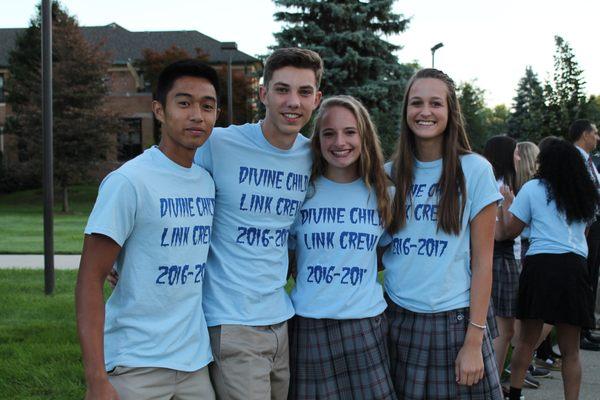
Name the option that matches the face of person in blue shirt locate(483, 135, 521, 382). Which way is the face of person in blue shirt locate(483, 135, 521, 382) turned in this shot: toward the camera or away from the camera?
away from the camera

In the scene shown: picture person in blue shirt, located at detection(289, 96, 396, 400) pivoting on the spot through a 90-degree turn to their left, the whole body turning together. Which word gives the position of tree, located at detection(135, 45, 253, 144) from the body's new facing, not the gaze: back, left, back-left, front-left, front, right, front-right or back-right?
left

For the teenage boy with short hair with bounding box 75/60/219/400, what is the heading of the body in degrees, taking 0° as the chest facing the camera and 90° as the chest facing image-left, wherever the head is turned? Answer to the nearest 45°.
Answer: approximately 315°

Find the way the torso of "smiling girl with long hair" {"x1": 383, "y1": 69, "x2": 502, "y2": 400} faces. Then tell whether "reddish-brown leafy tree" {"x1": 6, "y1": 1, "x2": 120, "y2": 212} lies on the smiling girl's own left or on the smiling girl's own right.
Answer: on the smiling girl's own right

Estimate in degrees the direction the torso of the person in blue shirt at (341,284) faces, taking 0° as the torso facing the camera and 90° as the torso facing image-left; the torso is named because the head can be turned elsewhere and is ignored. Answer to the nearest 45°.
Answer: approximately 0°

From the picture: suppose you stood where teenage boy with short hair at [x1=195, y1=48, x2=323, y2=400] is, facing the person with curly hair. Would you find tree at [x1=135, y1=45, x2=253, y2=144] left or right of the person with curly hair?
left

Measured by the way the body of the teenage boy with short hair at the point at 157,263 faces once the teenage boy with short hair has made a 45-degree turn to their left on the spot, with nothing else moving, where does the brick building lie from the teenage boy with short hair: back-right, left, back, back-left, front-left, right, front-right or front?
left

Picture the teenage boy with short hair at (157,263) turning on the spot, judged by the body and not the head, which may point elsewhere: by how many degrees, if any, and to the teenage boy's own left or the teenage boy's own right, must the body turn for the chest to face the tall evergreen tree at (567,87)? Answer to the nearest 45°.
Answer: approximately 90° to the teenage boy's own left

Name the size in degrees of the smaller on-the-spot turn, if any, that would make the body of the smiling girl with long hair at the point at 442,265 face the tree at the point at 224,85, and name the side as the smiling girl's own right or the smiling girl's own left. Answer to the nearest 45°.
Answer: approximately 135° to the smiling girl's own right
